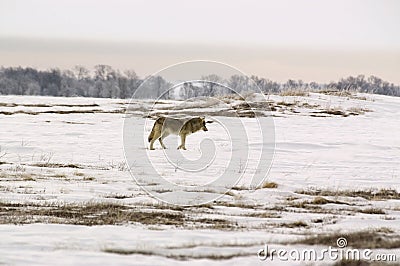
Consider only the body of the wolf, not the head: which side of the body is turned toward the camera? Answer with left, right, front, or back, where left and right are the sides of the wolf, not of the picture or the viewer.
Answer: right
